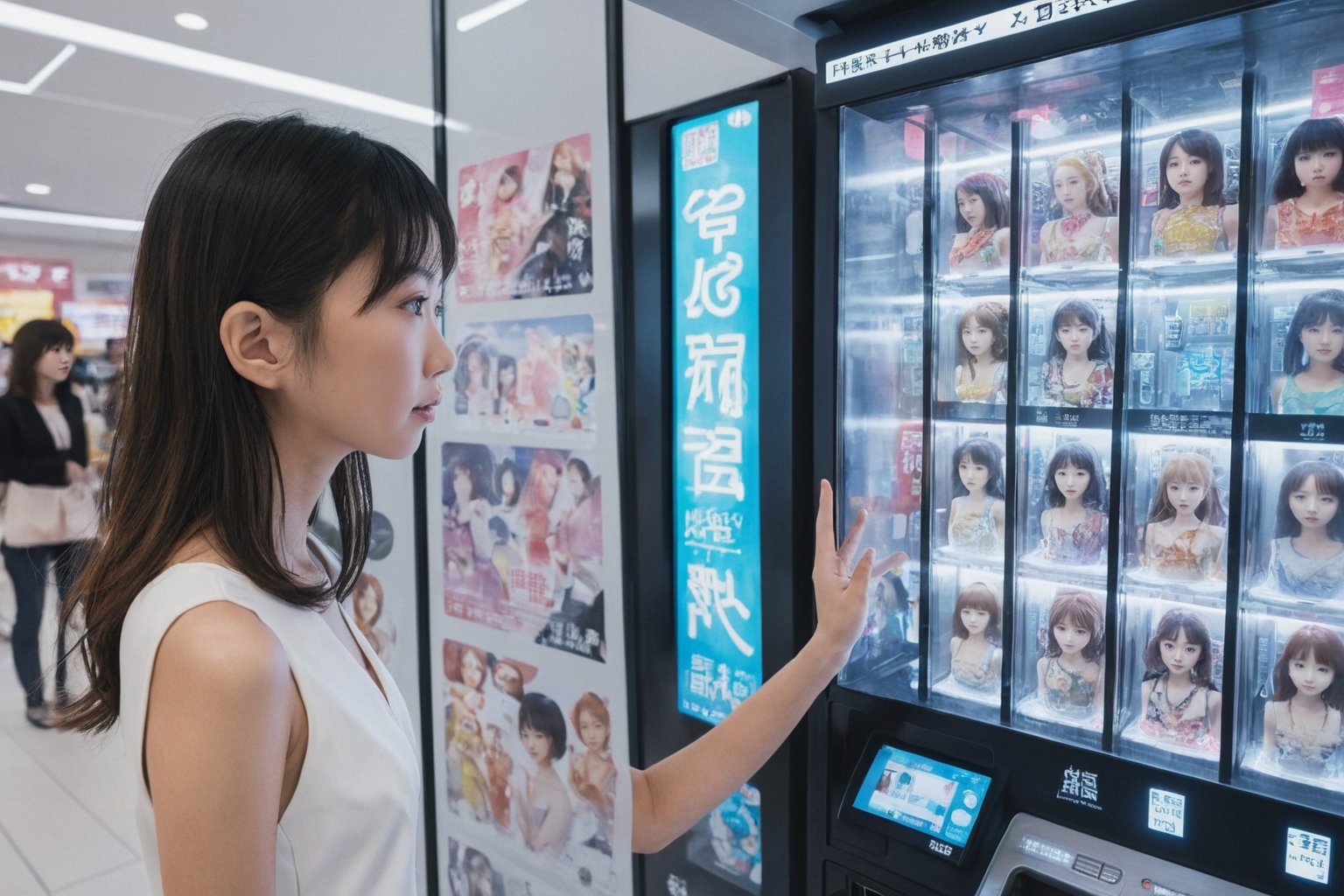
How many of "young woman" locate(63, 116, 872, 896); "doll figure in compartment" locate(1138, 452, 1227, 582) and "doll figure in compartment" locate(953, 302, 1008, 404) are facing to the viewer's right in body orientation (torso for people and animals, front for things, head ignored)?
1

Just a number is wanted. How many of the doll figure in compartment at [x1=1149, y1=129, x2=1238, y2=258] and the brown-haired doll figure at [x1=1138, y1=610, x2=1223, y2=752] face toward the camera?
2

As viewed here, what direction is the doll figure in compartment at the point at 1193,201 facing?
toward the camera

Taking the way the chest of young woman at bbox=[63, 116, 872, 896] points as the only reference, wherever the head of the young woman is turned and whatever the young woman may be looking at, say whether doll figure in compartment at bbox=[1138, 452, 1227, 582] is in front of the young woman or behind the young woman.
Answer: in front

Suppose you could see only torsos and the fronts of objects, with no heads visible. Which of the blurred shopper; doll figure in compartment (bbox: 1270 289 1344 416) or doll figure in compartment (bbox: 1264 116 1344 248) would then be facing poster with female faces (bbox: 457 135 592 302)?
the blurred shopper

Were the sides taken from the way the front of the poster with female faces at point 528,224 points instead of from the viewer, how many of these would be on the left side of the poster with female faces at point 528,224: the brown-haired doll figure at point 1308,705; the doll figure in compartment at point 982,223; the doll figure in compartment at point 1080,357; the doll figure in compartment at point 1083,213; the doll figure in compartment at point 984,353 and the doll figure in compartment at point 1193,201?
6

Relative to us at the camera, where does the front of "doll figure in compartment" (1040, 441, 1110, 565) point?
facing the viewer

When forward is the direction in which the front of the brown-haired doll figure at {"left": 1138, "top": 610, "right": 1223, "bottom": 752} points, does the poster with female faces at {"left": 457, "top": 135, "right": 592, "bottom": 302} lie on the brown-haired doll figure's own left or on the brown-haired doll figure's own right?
on the brown-haired doll figure's own right

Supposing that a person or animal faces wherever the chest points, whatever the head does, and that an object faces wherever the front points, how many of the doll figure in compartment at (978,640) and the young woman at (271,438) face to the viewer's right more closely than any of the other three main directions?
1

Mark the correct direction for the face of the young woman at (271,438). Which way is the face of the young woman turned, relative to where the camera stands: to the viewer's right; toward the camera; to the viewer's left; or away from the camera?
to the viewer's right

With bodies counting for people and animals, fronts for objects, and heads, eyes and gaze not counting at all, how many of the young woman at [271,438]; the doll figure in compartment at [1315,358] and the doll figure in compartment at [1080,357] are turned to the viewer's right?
1

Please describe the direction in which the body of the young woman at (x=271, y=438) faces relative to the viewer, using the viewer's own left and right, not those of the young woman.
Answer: facing to the right of the viewer

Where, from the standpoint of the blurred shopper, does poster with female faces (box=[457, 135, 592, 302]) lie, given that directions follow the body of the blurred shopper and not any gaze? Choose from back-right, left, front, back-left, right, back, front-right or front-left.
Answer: front

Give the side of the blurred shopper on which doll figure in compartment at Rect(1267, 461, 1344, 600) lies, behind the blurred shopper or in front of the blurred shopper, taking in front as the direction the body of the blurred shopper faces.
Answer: in front

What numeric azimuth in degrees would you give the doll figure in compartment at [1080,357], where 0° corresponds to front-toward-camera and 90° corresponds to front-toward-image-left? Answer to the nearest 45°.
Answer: approximately 0°

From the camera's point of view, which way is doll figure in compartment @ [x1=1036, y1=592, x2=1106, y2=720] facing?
toward the camera

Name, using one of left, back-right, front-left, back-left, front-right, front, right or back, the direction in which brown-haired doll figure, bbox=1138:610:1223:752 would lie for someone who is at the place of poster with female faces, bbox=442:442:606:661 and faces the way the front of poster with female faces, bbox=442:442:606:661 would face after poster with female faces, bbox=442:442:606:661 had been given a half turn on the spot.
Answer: right

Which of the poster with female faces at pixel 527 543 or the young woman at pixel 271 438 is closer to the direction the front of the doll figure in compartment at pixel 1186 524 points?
the young woman

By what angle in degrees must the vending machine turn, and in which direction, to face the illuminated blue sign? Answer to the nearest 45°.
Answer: approximately 90° to its right
